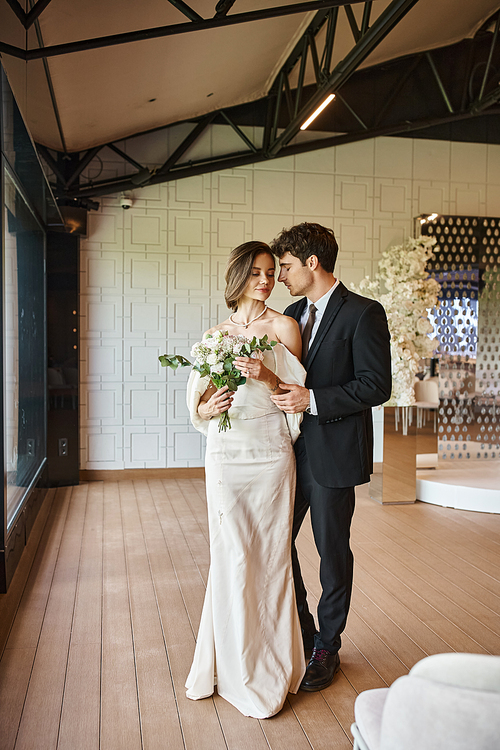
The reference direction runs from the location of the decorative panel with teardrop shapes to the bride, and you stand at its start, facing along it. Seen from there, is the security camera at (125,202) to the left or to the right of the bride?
right

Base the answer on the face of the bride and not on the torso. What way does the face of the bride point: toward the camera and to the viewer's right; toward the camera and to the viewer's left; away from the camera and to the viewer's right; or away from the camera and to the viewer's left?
toward the camera and to the viewer's right

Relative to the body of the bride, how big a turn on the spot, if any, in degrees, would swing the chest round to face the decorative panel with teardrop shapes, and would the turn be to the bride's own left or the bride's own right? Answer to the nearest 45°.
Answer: approximately 135° to the bride's own left

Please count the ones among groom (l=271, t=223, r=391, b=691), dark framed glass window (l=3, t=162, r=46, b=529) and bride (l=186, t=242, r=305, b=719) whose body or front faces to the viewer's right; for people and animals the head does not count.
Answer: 1
